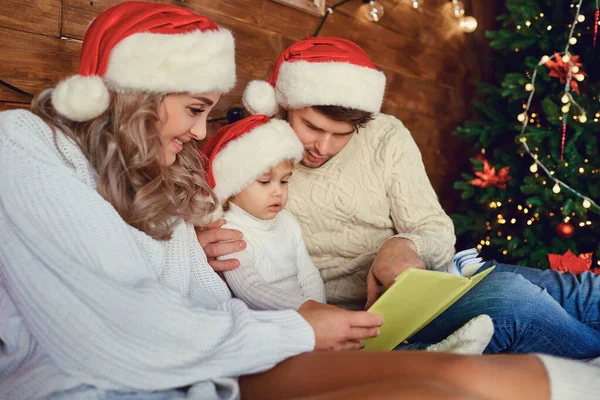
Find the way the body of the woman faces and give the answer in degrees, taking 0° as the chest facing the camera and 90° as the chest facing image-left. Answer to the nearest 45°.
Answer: approximately 270°

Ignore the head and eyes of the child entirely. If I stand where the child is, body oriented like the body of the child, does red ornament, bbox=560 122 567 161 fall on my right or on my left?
on my left

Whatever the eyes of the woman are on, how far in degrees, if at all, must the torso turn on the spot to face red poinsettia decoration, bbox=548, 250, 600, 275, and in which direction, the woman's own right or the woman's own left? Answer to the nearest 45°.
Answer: approximately 45° to the woman's own left

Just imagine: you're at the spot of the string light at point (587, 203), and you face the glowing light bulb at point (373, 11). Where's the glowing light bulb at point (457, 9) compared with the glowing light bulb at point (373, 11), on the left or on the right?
right

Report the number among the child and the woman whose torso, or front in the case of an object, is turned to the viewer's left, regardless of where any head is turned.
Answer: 0

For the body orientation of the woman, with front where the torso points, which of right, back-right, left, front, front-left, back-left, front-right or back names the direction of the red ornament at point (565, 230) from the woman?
front-left

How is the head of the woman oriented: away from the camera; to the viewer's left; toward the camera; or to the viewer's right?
to the viewer's right

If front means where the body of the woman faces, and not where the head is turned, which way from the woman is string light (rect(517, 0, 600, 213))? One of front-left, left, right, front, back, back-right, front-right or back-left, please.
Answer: front-left

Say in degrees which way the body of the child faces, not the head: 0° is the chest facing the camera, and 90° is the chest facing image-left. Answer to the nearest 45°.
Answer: approximately 315°
